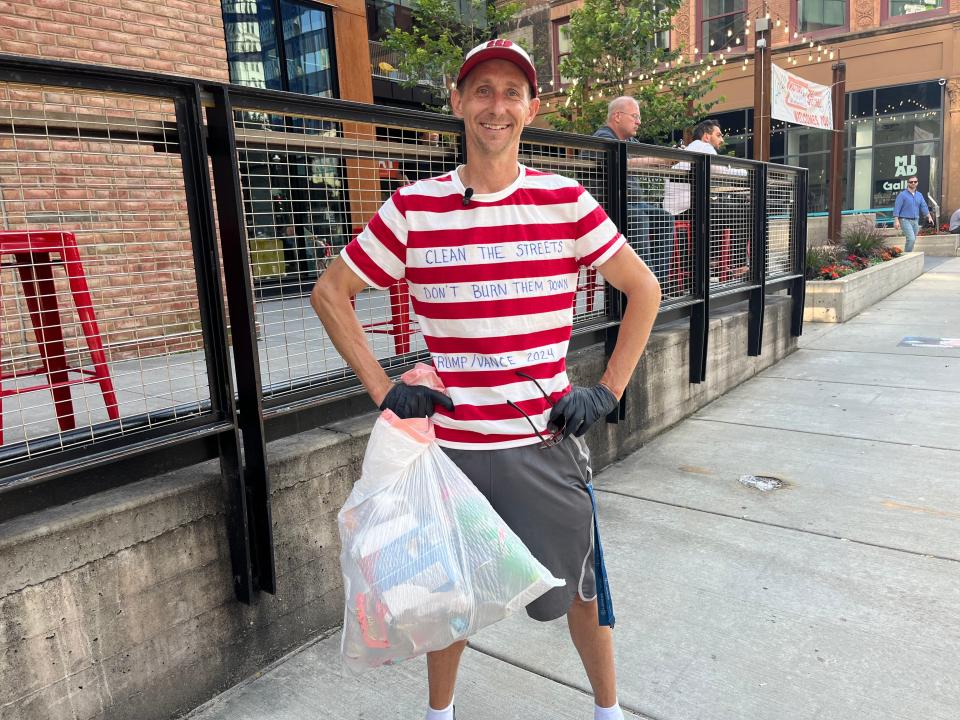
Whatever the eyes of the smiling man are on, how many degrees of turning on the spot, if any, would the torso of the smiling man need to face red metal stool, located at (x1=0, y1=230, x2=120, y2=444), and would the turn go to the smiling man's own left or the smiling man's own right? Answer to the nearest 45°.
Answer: approximately 135° to the smiling man's own right

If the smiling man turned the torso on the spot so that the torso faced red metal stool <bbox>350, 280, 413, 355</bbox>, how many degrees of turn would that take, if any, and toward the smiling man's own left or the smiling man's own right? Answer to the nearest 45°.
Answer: approximately 180°

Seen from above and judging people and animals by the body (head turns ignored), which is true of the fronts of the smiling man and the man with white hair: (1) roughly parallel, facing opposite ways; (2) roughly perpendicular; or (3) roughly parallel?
roughly perpendicular

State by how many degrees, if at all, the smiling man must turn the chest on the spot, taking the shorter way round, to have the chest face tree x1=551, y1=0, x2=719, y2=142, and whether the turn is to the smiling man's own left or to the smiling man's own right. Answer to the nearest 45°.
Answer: approximately 180°

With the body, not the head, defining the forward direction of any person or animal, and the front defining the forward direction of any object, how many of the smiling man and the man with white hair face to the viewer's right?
1

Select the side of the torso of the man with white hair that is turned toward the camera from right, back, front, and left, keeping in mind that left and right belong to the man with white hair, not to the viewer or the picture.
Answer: right

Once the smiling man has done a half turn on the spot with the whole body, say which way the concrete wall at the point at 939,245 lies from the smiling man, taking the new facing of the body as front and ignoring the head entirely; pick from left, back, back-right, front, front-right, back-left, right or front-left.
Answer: front-right

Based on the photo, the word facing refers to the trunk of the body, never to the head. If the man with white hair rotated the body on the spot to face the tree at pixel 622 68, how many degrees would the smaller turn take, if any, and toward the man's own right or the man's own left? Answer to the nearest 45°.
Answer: approximately 90° to the man's own left

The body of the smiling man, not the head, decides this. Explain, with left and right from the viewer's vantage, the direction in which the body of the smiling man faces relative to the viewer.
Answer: facing the viewer

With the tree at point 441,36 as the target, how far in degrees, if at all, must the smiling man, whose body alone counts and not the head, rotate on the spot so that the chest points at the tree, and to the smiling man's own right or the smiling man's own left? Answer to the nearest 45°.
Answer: approximately 180°

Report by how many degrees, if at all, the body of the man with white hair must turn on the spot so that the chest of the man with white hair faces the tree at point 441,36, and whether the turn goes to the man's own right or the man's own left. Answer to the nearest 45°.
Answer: approximately 90° to the man's own left
